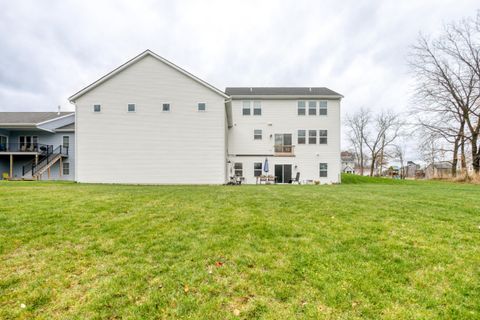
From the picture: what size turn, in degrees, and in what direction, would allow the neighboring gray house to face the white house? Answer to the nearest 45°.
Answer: approximately 135° to its right

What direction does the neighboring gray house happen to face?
away from the camera

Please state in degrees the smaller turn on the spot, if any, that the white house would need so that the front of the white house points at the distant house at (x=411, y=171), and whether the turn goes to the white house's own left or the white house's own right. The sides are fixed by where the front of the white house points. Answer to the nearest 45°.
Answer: approximately 45° to the white house's own right

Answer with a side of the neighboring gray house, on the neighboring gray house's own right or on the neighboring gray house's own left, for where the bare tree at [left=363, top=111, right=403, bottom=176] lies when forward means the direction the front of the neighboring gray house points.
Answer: on the neighboring gray house's own right

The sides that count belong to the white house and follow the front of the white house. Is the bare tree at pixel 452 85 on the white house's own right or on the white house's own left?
on the white house's own right

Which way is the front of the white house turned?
away from the camera

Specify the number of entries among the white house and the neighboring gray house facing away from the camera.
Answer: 2
